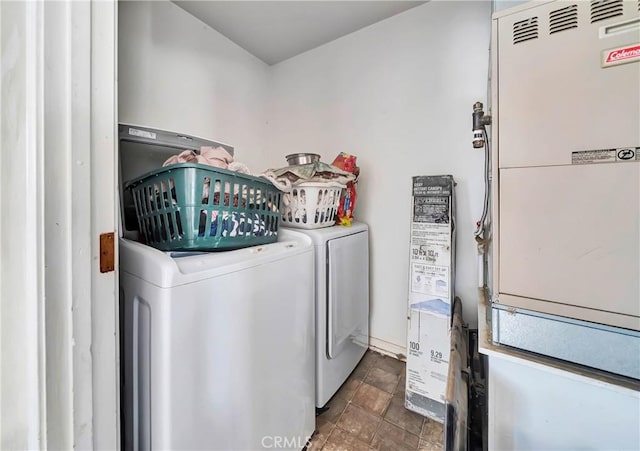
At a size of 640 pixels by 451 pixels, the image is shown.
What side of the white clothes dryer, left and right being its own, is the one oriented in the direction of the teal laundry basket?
right

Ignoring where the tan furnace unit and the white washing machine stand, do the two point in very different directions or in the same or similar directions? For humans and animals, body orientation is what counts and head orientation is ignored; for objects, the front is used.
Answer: very different directions

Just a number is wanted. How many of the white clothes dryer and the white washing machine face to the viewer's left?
0

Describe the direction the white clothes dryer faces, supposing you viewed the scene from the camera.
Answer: facing the viewer and to the right of the viewer

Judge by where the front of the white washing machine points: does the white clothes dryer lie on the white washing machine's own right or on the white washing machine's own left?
on the white washing machine's own left

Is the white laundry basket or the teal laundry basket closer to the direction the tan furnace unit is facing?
the teal laundry basket

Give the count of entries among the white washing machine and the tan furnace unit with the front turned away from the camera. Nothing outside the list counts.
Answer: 0

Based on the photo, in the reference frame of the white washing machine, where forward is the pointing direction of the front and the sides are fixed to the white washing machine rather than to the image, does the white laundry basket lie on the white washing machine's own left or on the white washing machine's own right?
on the white washing machine's own left
